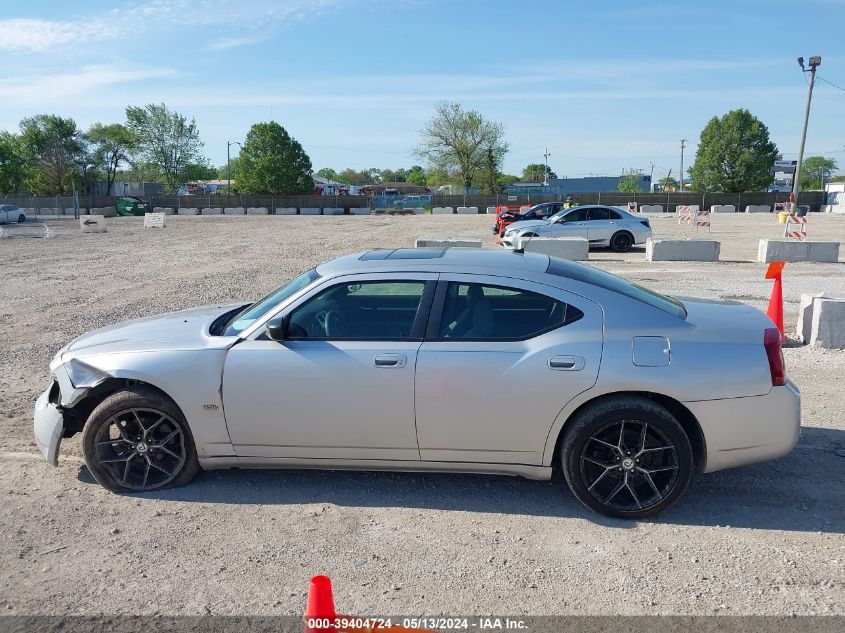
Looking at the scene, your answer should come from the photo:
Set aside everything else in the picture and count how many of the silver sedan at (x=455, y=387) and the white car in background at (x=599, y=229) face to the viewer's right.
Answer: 0

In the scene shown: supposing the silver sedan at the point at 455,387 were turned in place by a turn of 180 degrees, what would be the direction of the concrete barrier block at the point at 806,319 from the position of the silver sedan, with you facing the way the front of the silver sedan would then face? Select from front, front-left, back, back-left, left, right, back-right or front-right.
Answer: front-left

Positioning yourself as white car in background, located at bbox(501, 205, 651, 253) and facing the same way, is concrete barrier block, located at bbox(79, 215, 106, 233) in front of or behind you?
in front

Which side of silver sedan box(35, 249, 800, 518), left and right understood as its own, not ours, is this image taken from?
left

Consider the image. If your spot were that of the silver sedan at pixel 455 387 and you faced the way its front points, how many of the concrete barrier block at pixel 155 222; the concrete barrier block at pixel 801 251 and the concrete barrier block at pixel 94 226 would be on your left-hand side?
0

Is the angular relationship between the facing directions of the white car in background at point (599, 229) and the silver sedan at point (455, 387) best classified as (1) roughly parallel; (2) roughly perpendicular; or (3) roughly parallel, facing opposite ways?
roughly parallel

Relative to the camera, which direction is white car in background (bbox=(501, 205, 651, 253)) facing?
to the viewer's left

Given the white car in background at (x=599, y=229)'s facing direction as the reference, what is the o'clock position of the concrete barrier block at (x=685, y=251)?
The concrete barrier block is roughly at 8 o'clock from the white car in background.

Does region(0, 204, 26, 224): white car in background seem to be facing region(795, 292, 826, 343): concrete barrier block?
no

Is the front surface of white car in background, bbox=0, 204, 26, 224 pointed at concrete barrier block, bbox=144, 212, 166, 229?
no
